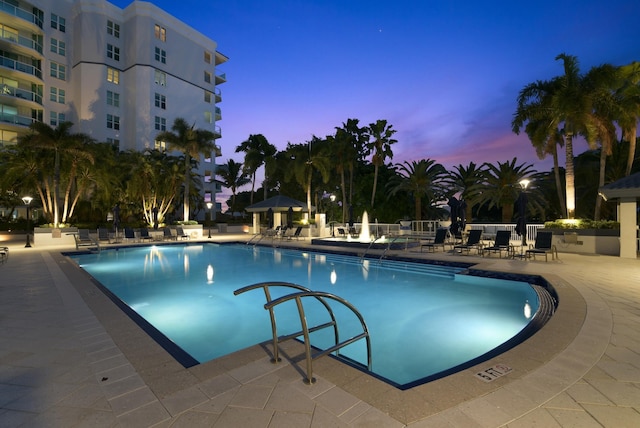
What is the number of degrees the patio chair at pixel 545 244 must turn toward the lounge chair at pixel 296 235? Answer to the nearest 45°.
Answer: approximately 45° to its right

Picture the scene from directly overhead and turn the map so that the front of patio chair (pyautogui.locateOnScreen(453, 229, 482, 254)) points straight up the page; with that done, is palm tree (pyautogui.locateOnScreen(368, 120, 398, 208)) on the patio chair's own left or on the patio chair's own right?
on the patio chair's own right

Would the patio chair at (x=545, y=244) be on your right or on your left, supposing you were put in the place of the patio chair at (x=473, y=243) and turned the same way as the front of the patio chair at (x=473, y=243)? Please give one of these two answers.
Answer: on your left

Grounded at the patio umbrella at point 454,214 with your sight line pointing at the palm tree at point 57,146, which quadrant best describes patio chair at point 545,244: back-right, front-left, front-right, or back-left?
back-left

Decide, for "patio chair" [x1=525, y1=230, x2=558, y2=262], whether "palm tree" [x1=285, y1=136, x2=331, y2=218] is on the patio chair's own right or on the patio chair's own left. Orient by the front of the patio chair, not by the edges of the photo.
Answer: on the patio chair's own right

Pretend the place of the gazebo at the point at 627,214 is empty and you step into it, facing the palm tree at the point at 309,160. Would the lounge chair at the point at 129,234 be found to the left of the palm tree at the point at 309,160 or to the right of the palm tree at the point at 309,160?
left
